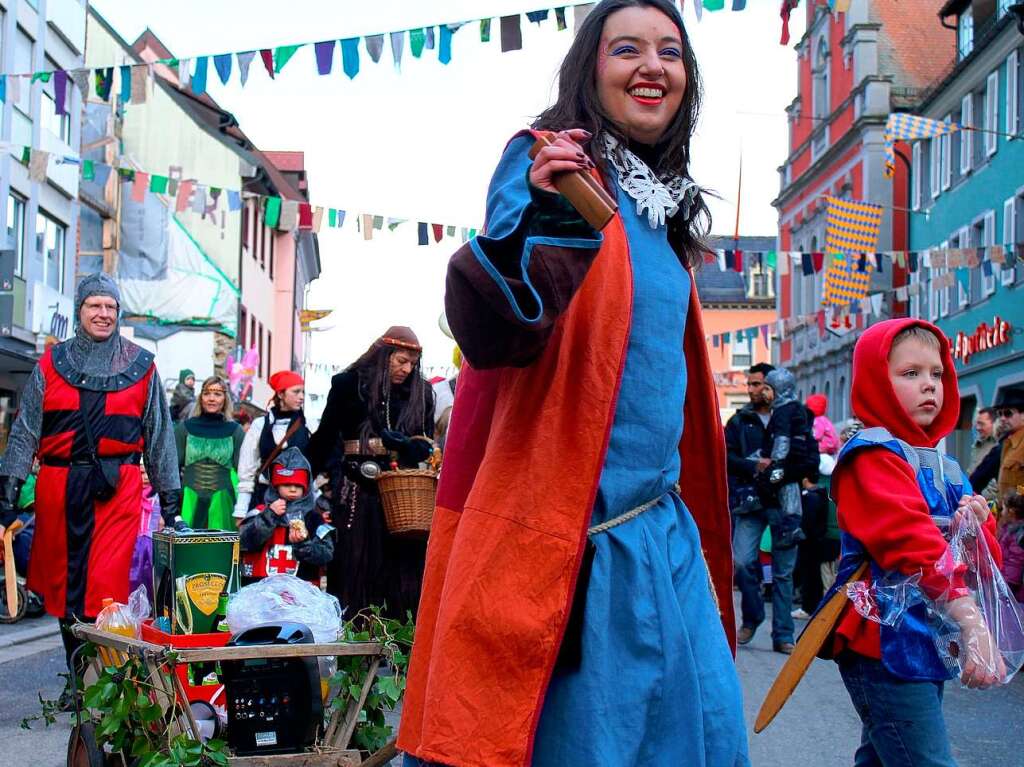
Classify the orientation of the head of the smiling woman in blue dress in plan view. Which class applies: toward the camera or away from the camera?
toward the camera

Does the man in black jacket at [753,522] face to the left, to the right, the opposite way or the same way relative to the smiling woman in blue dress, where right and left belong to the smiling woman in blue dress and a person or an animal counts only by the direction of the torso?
the same way

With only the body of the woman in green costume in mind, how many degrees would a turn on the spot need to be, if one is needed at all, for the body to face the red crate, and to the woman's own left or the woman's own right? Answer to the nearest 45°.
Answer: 0° — they already face it

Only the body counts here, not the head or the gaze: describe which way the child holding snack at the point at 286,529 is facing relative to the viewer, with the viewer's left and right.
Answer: facing the viewer

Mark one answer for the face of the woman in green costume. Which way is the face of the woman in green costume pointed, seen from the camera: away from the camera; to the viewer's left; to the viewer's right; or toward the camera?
toward the camera

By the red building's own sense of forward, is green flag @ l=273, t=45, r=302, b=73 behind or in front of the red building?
in front

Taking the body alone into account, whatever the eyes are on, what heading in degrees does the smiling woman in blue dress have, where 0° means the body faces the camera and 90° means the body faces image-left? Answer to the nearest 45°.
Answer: approximately 315°

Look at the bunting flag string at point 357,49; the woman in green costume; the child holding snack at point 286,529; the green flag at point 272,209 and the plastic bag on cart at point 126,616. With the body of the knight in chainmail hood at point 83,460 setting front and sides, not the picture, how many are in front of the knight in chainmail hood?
1

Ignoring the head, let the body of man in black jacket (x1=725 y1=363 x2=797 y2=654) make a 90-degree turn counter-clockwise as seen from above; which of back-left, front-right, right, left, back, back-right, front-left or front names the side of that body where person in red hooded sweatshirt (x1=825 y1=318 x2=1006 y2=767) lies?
back-right

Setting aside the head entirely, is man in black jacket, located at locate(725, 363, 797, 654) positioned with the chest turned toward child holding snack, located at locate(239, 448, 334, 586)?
no

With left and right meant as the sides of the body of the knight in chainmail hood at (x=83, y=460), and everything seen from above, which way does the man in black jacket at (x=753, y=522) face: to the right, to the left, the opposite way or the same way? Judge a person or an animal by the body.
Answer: the same way

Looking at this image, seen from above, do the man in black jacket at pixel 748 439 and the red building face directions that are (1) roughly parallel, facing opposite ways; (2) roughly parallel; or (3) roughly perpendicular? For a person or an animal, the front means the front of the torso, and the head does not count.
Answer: roughly perpendicular
